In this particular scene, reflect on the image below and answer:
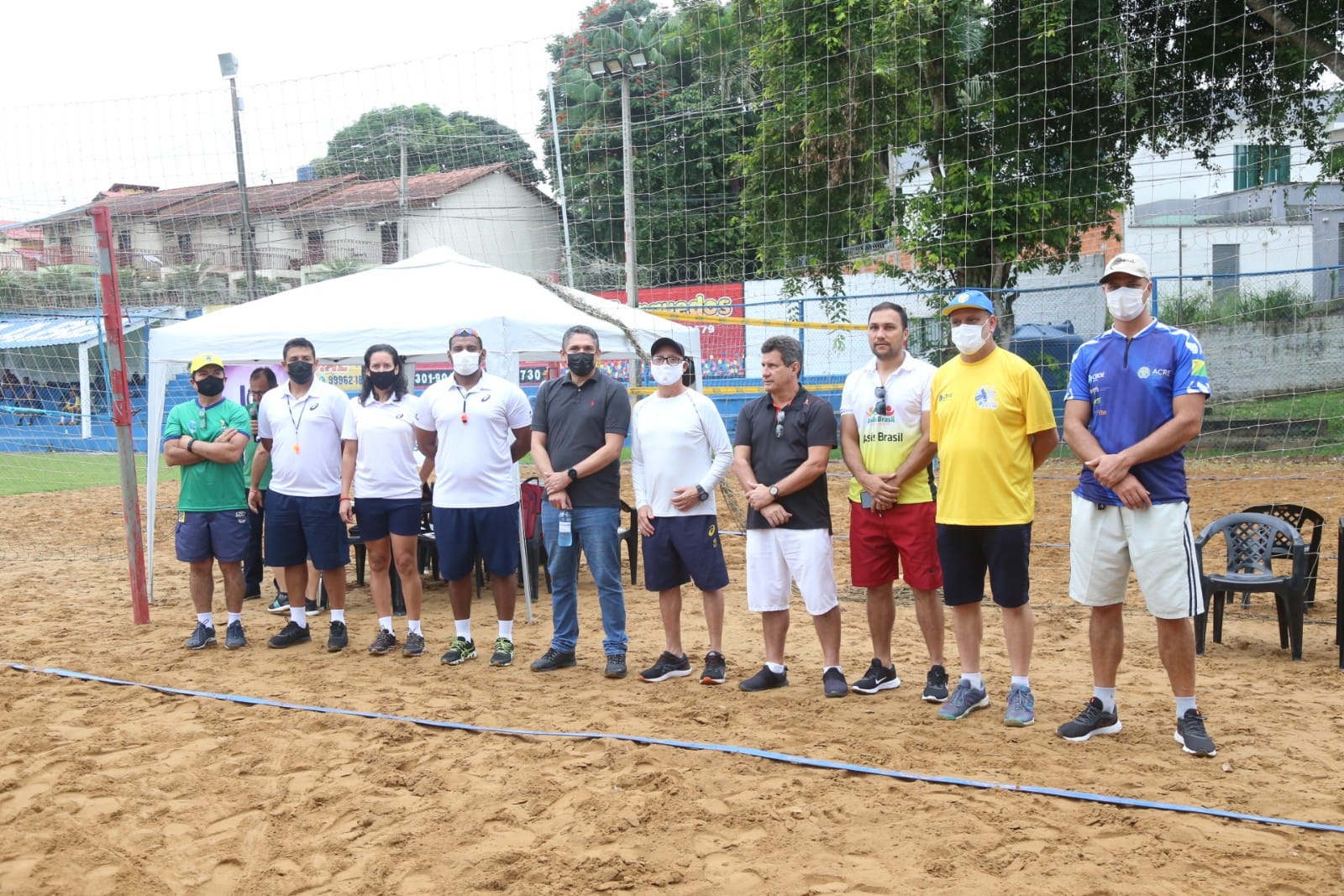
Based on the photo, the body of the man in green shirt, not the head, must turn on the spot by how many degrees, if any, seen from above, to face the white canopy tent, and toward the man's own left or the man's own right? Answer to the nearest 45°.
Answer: approximately 135° to the man's own left

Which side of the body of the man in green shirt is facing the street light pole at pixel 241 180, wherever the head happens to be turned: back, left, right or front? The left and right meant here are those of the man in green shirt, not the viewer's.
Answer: back

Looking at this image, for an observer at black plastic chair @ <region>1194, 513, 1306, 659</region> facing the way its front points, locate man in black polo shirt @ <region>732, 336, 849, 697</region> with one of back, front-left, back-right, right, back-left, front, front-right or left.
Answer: front-right

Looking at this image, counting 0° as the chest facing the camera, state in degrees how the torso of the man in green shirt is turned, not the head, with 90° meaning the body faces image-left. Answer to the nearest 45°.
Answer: approximately 0°

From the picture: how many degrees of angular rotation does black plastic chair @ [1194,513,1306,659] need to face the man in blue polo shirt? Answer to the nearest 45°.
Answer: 0° — it already faces them

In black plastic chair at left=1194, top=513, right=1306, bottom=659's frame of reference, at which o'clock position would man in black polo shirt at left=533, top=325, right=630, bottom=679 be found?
The man in black polo shirt is roughly at 2 o'clock from the black plastic chair.

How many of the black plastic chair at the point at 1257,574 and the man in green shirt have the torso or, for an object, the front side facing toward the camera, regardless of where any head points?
2

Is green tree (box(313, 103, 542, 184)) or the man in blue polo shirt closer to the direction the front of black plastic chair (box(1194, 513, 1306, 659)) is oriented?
the man in blue polo shirt

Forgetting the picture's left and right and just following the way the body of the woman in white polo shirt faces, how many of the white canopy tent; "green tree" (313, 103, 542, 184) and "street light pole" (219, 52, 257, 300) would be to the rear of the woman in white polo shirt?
3

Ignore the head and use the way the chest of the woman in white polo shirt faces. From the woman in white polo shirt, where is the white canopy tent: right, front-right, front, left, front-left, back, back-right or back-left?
back

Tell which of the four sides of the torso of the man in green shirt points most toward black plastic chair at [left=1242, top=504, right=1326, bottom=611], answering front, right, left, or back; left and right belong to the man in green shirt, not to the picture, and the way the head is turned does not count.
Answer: left
